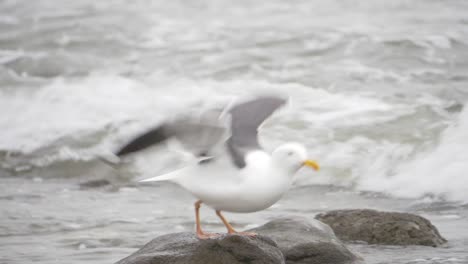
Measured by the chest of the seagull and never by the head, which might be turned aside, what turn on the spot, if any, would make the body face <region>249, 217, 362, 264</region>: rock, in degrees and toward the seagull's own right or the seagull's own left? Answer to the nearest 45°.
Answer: approximately 45° to the seagull's own left

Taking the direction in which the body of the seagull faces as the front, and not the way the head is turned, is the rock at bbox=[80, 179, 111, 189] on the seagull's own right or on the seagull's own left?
on the seagull's own left

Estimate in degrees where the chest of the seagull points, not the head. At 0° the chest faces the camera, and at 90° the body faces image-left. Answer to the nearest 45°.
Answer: approximately 270°

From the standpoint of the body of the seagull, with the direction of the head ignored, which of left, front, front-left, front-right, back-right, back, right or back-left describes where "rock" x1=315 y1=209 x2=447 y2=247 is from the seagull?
front-left
